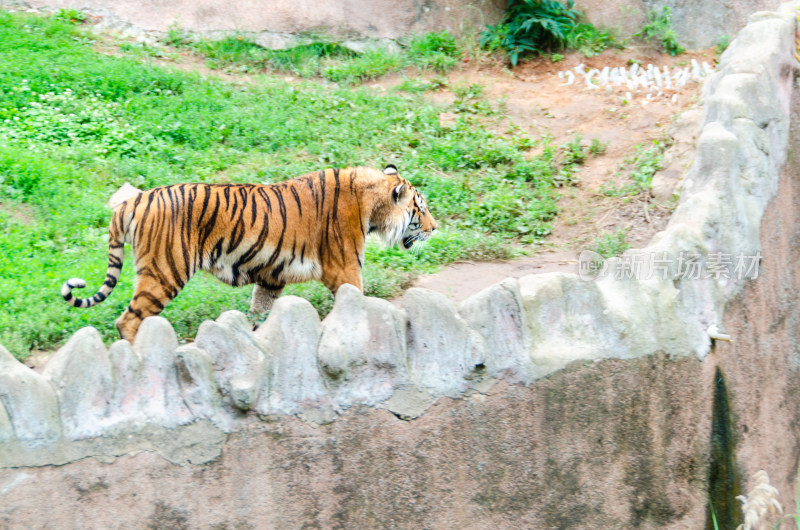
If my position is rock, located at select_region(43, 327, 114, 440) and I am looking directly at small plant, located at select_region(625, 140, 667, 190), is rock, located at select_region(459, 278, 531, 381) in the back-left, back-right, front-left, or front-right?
front-right

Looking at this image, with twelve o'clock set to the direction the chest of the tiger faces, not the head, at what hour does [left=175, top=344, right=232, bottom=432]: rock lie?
The rock is roughly at 3 o'clock from the tiger.

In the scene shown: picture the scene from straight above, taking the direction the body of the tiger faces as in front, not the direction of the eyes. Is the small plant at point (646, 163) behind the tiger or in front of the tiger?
in front

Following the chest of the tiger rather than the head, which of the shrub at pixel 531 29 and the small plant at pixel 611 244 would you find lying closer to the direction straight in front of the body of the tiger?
the small plant

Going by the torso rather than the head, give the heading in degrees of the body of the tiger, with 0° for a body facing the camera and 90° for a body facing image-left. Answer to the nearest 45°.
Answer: approximately 270°

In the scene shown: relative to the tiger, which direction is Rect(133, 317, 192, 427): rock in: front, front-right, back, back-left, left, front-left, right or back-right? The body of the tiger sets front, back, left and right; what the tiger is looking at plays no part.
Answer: right

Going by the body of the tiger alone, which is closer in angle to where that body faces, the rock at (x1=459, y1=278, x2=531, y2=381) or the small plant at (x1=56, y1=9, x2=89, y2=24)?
the rock

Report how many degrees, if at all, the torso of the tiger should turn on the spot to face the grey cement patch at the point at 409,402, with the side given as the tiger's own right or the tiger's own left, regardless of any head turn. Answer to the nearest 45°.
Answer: approximately 90° to the tiger's own right

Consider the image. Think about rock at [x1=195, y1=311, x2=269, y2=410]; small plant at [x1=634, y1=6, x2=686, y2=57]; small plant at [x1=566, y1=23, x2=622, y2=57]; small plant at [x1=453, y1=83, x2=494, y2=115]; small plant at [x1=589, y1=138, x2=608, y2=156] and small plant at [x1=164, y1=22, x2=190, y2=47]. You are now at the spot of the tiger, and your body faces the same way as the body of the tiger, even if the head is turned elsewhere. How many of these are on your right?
1

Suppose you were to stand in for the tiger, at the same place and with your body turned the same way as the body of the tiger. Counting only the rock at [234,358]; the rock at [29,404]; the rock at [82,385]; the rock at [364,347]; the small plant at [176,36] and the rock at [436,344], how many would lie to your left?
1

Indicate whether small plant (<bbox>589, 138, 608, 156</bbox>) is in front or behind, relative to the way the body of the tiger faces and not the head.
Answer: in front

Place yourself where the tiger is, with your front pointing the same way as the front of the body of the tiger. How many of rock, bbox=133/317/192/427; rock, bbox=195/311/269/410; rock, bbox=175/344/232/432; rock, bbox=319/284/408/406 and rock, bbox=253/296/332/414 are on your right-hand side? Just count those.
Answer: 5

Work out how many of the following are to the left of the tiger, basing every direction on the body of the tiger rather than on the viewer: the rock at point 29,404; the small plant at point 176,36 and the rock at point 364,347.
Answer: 1

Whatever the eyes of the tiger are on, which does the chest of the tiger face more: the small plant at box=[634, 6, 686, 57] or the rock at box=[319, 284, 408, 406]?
the small plant

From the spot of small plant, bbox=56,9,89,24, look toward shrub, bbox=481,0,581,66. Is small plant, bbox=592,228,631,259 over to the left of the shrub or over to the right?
right
